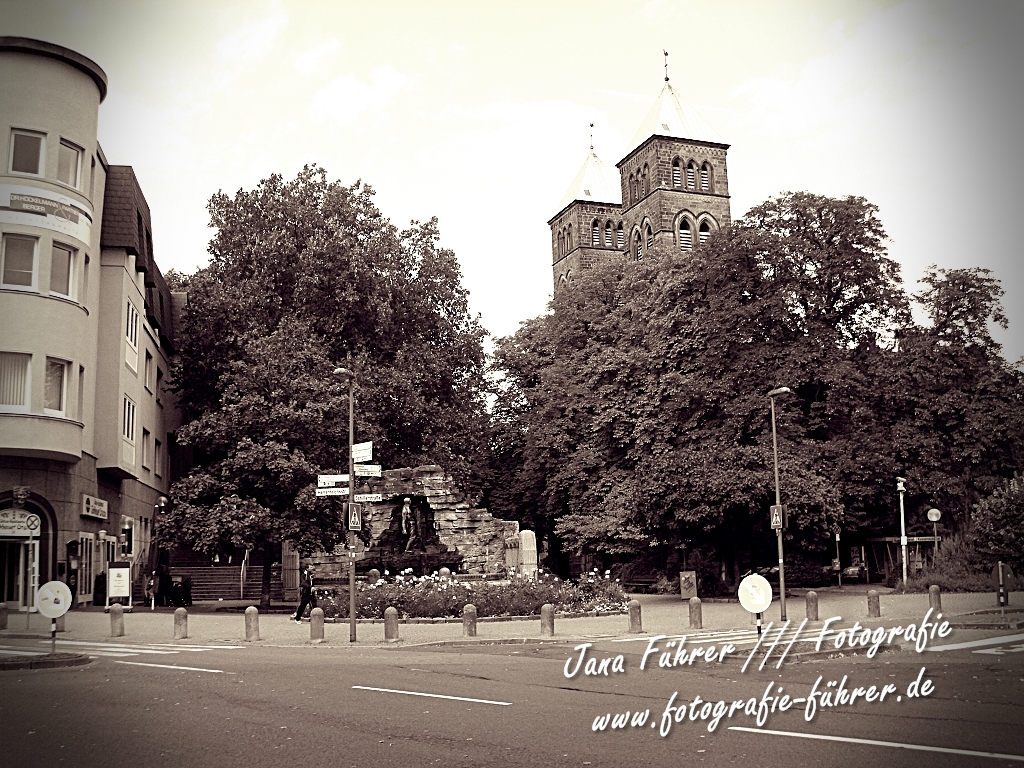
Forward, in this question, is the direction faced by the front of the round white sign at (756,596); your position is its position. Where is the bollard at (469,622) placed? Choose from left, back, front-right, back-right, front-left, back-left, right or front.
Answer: back-right

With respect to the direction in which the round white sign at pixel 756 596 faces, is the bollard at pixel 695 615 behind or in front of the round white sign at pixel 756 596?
behind

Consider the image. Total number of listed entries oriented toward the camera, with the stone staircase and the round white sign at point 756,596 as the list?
2

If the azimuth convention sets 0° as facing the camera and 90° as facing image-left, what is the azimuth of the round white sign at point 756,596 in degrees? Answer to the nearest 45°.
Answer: approximately 0°

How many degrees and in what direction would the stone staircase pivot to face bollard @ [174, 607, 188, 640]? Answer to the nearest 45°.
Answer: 0° — it already faces it

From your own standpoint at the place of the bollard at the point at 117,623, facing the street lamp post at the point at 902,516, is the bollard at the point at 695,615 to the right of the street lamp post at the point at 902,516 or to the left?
right

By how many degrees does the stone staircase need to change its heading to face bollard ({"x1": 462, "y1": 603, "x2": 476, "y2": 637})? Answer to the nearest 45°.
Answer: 0° — it already faces it

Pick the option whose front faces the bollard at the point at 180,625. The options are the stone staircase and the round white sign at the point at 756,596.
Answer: the stone staircase
